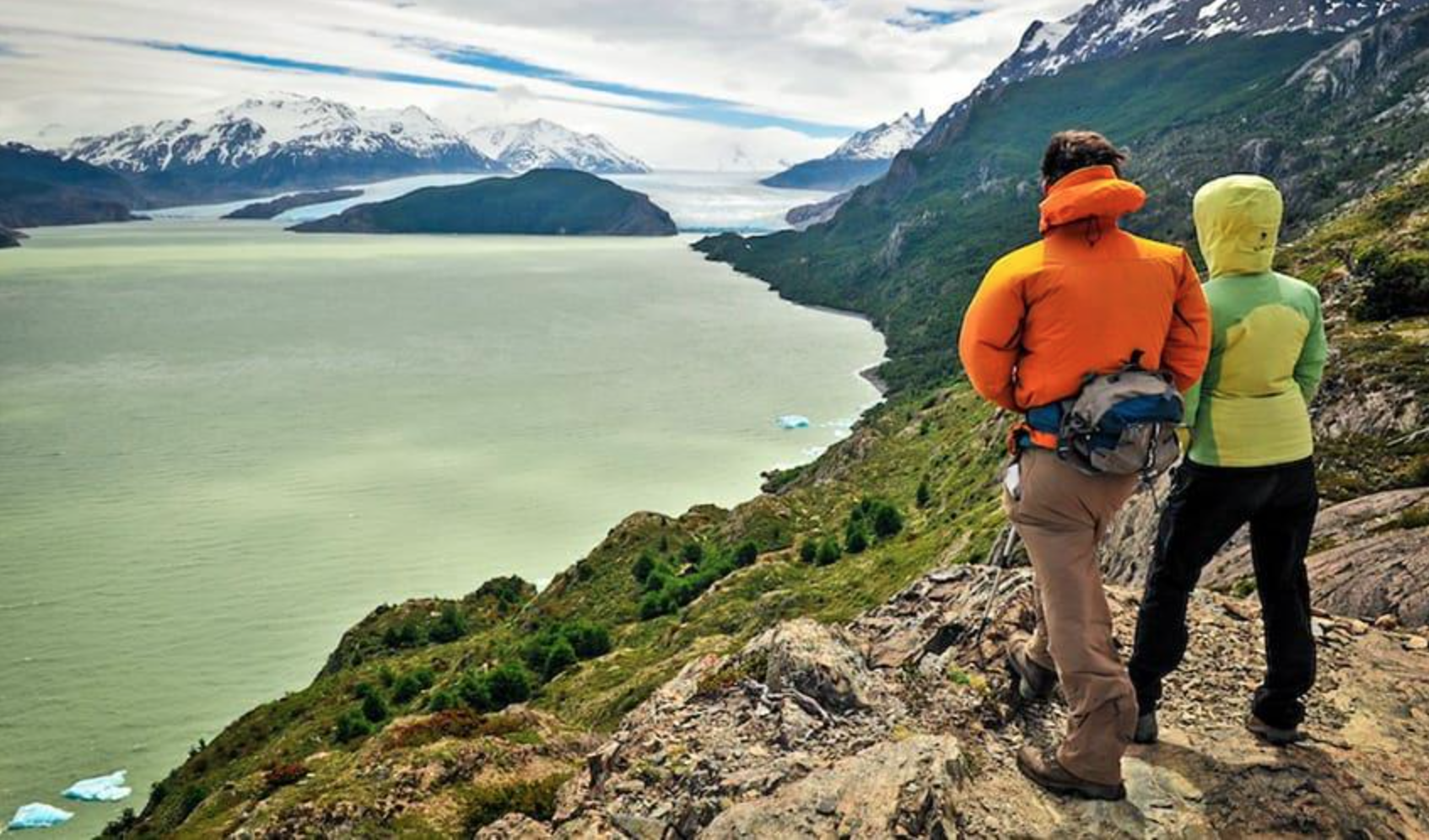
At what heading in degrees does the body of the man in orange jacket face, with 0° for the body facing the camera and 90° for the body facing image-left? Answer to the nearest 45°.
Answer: approximately 135°

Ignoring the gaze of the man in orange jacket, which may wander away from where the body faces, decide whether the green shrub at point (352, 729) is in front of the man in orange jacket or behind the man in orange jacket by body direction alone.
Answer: in front

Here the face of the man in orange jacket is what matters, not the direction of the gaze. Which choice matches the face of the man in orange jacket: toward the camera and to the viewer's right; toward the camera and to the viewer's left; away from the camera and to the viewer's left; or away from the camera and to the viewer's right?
away from the camera and to the viewer's left

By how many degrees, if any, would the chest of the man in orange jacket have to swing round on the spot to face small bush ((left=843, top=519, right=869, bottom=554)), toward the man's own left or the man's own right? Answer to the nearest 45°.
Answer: approximately 45° to the man's own right

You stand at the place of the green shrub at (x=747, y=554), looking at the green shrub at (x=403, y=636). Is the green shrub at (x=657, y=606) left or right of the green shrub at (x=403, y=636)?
left

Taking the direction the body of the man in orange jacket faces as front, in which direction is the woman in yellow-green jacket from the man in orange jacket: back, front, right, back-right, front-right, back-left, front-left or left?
right

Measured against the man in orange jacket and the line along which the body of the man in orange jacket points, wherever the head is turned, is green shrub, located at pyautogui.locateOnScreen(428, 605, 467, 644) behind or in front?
in front

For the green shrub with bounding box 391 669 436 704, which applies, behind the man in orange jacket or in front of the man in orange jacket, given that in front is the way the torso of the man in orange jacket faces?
in front
